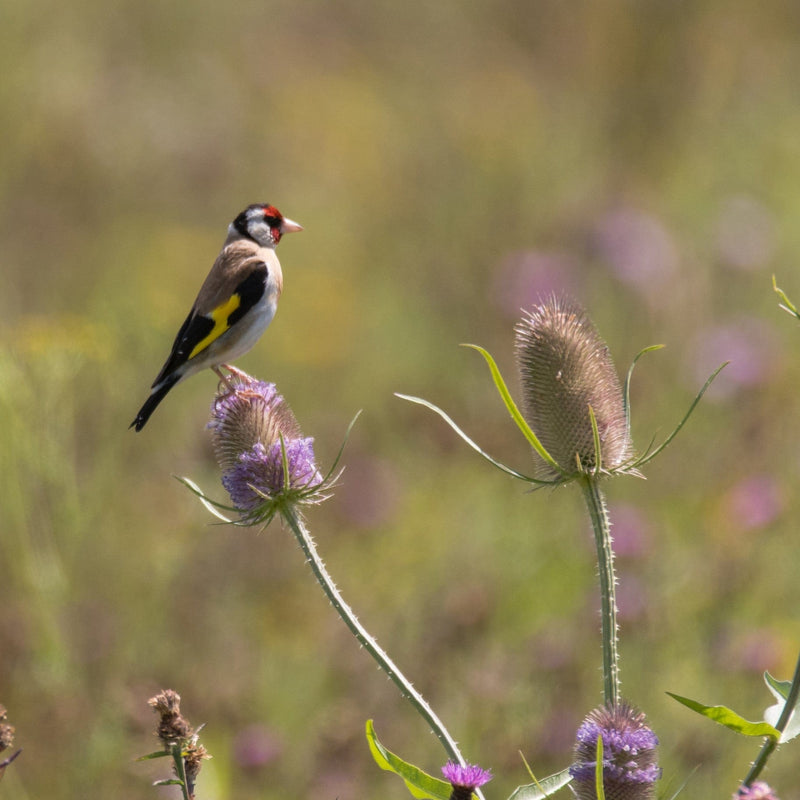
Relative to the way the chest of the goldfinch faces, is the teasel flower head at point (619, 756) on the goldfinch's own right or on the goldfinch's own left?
on the goldfinch's own right

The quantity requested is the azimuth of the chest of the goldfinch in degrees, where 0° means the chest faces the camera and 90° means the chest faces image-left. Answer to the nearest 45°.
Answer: approximately 270°

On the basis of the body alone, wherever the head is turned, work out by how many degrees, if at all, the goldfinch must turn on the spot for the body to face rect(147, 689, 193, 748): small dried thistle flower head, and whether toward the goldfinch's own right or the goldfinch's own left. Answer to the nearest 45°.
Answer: approximately 90° to the goldfinch's own right
